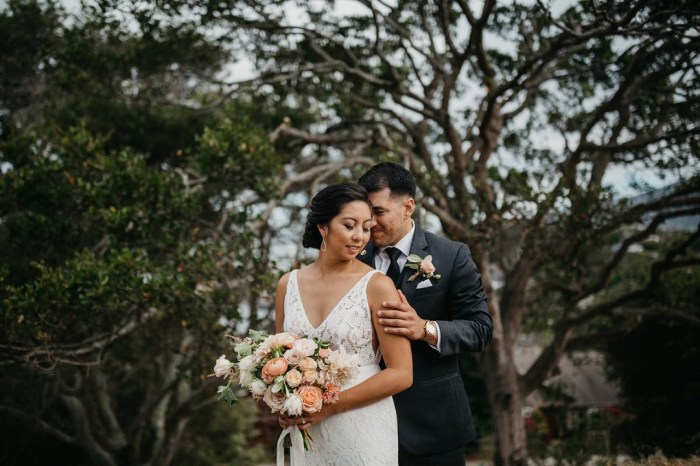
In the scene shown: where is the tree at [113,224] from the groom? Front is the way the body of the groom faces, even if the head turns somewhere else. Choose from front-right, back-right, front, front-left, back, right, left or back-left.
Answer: right

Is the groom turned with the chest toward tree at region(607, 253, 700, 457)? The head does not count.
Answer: no

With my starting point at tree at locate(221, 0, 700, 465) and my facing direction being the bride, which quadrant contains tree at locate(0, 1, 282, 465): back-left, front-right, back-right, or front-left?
front-right

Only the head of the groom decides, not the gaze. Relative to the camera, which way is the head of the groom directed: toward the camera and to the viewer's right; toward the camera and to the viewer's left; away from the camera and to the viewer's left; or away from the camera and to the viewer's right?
toward the camera and to the viewer's left

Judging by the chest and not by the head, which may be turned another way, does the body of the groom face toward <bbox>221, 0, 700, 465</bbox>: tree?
no

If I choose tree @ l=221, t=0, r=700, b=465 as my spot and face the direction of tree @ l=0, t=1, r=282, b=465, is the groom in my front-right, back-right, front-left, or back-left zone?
front-left

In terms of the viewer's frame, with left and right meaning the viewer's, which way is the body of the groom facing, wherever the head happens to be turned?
facing the viewer and to the left of the viewer

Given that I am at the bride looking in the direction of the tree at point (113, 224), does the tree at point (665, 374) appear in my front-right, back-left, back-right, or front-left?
front-right

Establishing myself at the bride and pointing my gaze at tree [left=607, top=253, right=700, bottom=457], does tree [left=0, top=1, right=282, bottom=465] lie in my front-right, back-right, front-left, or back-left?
front-left
